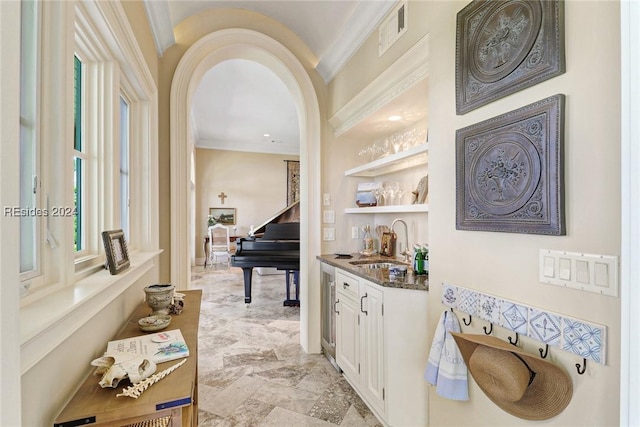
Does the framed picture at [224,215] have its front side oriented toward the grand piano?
yes

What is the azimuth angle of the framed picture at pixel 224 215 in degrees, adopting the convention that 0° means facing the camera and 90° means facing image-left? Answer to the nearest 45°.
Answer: approximately 0°

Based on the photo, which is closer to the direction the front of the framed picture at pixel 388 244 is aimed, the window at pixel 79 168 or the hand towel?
the window

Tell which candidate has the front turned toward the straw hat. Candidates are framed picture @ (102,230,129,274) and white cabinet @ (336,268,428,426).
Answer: the framed picture

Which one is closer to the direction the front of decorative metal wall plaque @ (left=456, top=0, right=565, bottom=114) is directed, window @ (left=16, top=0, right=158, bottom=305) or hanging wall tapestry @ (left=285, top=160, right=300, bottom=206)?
the window

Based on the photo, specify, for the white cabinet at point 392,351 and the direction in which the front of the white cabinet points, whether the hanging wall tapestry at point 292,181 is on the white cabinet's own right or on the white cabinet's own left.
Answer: on the white cabinet's own right
